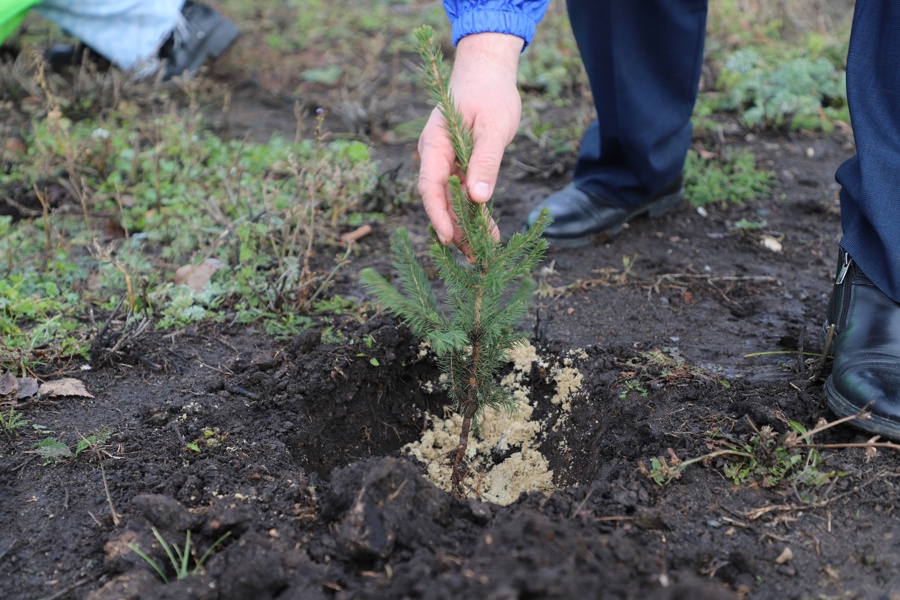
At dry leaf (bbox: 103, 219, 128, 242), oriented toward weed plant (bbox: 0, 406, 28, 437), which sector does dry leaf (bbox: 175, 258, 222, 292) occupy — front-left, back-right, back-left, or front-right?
front-left

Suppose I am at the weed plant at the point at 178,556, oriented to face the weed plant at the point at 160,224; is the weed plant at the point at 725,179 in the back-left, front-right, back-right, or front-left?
front-right
